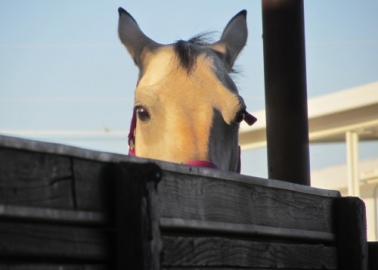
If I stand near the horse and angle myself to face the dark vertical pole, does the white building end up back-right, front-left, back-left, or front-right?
front-left
